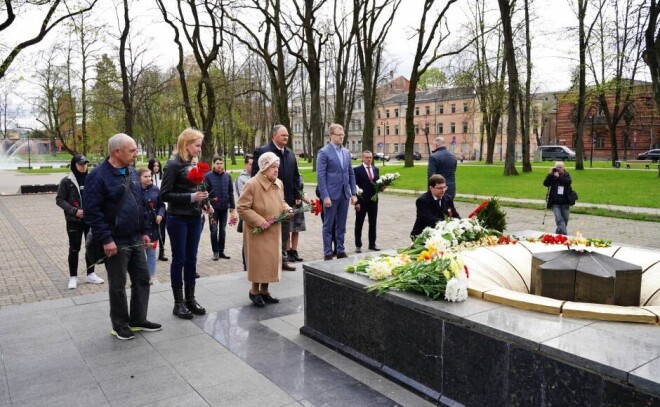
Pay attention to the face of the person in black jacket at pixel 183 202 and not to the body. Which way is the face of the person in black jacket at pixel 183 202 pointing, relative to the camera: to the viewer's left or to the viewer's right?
to the viewer's right

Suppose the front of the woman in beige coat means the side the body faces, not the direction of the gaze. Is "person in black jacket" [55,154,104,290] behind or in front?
behind

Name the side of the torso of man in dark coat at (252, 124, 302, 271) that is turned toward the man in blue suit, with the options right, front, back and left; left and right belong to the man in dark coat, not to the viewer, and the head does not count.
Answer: left

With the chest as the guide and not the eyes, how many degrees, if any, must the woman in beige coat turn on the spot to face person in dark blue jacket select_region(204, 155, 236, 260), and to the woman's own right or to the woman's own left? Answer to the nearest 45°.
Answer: approximately 135° to the woman's own left

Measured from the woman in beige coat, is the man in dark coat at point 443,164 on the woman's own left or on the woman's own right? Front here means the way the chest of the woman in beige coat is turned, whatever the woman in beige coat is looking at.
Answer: on the woman's own left

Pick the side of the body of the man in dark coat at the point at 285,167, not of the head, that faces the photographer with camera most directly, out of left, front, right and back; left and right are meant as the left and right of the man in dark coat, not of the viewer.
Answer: left

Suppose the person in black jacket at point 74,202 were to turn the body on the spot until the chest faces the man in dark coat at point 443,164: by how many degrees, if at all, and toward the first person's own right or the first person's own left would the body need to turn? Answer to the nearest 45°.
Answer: approximately 45° to the first person's own left

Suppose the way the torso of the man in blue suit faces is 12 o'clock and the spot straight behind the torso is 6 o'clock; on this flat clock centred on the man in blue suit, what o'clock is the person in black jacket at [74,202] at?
The person in black jacket is roughly at 4 o'clock from the man in blue suit.

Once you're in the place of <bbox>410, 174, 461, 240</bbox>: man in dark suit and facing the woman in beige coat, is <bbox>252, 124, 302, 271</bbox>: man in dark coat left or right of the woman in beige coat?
right

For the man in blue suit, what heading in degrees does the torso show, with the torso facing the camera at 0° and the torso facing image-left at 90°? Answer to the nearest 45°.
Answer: approximately 315°

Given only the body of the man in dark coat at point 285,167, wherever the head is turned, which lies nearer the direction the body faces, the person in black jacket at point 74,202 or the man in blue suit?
the man in blue suit

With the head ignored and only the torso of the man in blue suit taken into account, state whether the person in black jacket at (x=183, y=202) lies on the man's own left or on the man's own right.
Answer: on the man's own right
